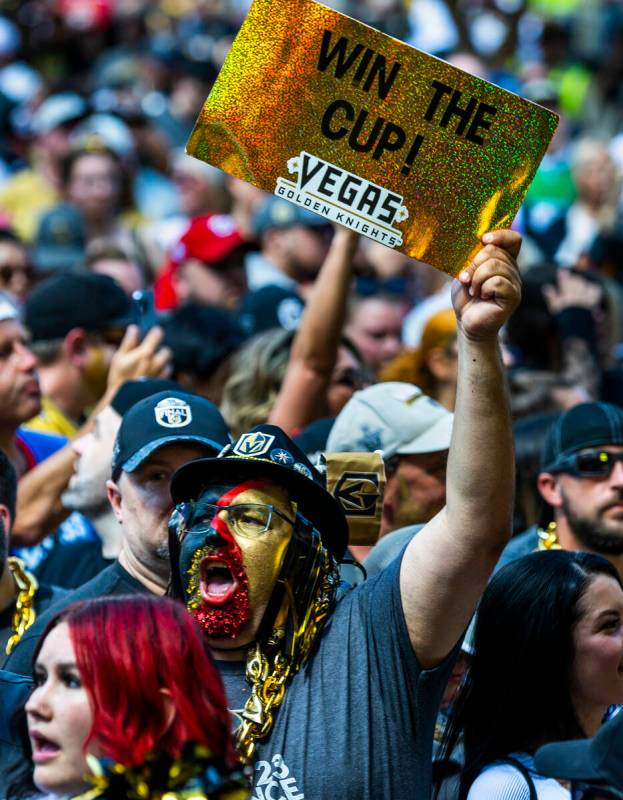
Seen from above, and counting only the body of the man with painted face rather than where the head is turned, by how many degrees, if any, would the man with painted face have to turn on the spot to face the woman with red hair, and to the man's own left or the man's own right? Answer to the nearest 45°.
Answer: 0° — they already face them

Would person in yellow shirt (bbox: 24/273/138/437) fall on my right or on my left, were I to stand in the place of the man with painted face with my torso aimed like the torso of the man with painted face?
on my right

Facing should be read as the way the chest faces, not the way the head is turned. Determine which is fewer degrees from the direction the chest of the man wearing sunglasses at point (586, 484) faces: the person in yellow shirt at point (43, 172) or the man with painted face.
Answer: the man with painted face

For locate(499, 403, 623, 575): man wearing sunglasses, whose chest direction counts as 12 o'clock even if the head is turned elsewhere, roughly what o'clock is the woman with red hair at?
The woman with red hair is roughly at 2 o'clock from the man wearing sunglasses.

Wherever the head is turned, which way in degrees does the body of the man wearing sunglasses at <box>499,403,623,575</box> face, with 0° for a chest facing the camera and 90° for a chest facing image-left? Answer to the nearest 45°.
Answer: approximately 315°

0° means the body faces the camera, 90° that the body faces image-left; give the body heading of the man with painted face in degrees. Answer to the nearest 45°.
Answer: approximately 45°

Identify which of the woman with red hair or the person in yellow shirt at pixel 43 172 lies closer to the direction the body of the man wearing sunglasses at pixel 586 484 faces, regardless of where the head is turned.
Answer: the woman with red hair

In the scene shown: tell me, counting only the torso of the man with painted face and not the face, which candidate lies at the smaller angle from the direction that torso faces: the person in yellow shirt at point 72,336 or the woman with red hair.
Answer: the woman with red hair

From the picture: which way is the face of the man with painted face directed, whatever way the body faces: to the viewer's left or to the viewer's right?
to the viewer's left

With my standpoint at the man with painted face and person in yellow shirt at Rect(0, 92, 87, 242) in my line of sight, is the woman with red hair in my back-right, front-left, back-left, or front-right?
back-left

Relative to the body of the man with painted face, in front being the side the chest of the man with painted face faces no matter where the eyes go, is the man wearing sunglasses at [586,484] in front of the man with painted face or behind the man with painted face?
behind
